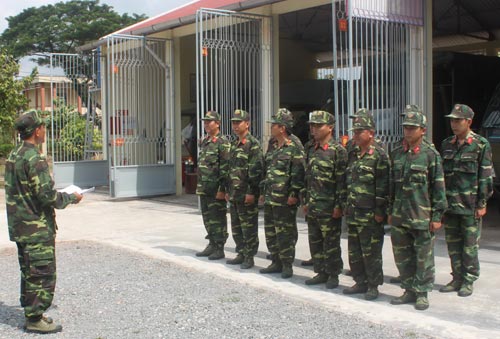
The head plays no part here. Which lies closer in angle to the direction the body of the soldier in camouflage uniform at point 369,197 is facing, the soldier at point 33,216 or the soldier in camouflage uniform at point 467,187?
the soldier

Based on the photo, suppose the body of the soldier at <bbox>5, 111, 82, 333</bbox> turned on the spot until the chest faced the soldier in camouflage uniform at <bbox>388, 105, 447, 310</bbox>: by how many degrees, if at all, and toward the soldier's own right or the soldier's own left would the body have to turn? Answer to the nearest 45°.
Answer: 0° — they already face them

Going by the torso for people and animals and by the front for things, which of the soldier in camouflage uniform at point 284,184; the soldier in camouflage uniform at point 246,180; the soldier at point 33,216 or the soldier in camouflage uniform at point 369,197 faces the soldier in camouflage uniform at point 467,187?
the soldier

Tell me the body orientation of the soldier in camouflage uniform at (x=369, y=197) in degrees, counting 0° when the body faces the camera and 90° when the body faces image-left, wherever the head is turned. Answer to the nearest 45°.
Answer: approximately 45°

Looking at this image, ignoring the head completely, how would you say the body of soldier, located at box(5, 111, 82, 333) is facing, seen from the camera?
to the viewer's right

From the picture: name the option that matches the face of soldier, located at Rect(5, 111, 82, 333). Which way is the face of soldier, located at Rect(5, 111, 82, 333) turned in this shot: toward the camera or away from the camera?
away from the camera

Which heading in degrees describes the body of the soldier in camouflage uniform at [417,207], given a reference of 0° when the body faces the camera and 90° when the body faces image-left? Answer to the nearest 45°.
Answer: approximately 45°
